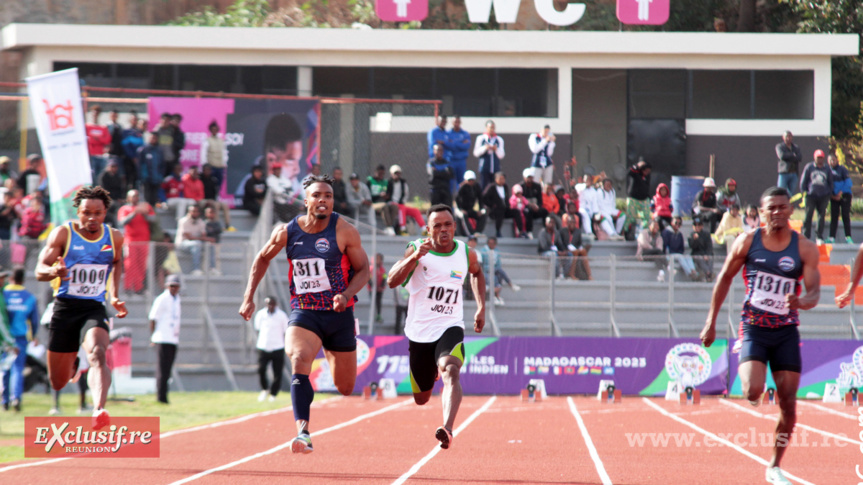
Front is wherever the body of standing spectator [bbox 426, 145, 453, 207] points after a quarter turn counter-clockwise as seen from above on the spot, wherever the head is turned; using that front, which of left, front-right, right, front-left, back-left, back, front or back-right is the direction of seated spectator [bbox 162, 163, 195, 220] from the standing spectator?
back

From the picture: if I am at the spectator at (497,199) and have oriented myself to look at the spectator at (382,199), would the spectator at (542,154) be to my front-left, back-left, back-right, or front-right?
back-right

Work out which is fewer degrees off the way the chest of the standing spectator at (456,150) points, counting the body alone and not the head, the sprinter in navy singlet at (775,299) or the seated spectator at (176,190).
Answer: the sprinter in navy singlet

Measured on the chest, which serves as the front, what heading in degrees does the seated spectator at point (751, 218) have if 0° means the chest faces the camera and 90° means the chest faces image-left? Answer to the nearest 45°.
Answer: approximately 0°

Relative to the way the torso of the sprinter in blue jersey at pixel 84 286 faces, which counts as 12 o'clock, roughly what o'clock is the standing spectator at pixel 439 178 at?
The standing spectator is roughly at 7 o'clock from the sprinter in blue jersey.

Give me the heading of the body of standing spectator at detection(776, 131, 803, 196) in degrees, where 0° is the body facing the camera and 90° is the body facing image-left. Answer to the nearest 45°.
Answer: approximately 0°

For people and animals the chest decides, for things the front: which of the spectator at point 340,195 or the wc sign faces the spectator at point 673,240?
the wc sign

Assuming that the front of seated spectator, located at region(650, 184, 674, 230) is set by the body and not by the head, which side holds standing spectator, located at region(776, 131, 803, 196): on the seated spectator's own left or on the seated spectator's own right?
on the seated spectator's own left
